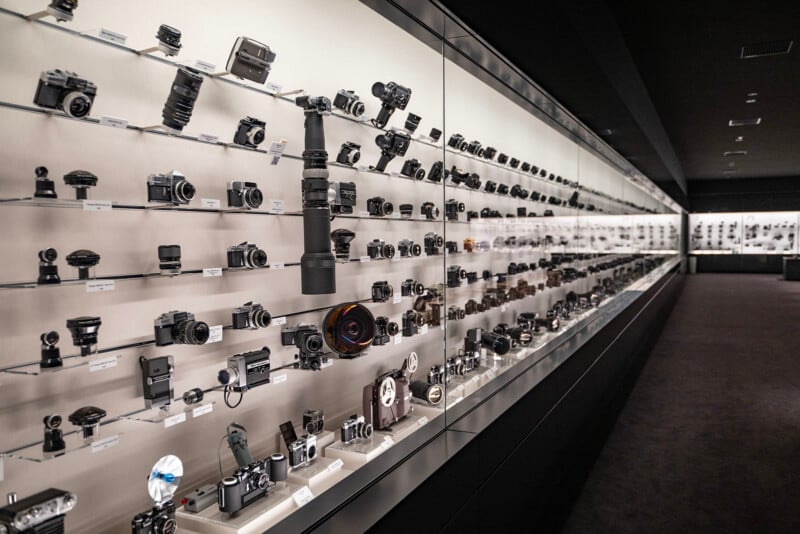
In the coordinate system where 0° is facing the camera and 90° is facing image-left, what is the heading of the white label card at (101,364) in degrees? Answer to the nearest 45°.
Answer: approximately 315°

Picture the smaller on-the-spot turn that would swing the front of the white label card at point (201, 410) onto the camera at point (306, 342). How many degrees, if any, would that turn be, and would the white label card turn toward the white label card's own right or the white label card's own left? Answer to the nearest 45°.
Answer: approximately 90° to the white label card's own left

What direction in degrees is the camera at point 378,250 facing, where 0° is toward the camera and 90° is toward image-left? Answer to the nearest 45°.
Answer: approximately 315°

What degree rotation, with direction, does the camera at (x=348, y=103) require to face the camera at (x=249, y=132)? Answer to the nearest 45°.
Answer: approximately 90° to its right

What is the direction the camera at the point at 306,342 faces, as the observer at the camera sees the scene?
facing the viewer and to the right of the viewer

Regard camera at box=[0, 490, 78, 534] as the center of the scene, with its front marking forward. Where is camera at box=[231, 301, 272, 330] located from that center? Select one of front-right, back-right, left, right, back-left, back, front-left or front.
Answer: left

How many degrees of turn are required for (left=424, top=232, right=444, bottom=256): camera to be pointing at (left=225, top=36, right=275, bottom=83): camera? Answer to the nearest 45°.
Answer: approximately 90° to its right

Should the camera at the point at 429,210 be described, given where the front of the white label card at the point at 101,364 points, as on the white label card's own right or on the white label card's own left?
on the white label card's own left

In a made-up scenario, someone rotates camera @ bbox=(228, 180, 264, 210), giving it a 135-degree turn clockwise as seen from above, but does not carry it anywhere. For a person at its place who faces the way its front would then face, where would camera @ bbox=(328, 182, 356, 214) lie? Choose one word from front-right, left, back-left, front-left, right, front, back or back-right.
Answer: back-right

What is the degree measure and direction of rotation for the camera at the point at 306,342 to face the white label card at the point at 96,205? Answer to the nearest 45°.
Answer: approximately 90° to its right
